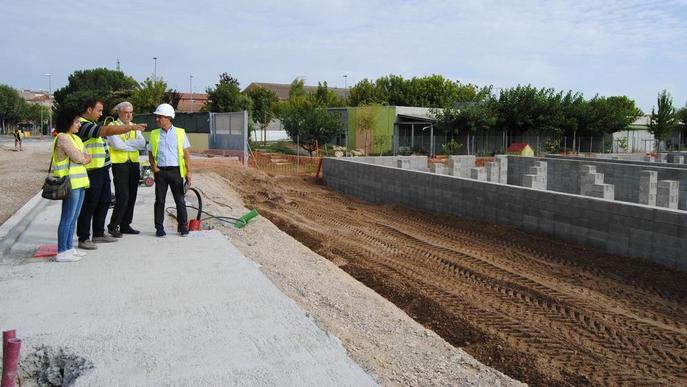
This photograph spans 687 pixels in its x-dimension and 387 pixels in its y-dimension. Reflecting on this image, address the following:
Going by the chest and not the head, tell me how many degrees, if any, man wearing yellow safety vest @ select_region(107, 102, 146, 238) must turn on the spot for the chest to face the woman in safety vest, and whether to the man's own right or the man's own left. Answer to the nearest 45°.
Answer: approximately 45° to the man's own right

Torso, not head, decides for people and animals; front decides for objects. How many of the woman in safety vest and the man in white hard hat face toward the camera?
1

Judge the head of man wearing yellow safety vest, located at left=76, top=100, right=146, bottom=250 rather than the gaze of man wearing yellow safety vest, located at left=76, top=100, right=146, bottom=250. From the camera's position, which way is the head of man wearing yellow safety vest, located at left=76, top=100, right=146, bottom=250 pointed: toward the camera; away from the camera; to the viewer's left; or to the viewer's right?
to the viewer's right

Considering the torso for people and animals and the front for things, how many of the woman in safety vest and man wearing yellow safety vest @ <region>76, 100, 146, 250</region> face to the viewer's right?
2

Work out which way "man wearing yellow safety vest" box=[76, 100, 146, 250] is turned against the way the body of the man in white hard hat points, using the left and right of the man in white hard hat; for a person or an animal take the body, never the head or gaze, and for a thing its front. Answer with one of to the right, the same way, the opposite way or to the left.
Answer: to the left

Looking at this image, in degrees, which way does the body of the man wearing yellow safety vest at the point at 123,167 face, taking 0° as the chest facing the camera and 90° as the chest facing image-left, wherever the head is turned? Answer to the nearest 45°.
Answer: approximately 315°

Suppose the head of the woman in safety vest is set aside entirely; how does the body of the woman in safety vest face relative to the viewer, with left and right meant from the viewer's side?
facing to the right of the viewer

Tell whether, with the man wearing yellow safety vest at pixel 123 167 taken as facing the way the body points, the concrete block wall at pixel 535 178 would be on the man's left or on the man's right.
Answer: on the man's left

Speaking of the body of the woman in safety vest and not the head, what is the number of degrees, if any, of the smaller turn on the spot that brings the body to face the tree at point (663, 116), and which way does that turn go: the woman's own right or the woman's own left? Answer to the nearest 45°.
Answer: approximately 45° to the woman's own left

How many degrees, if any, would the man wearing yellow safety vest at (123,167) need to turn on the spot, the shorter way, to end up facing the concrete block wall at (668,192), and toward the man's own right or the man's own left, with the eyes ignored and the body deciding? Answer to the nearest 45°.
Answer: approximately 45° to the man's own left

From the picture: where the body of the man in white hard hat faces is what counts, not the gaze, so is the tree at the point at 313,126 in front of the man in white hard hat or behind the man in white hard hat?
behind

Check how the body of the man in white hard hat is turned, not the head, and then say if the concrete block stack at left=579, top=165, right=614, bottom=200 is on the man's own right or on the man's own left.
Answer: on the man's own left
